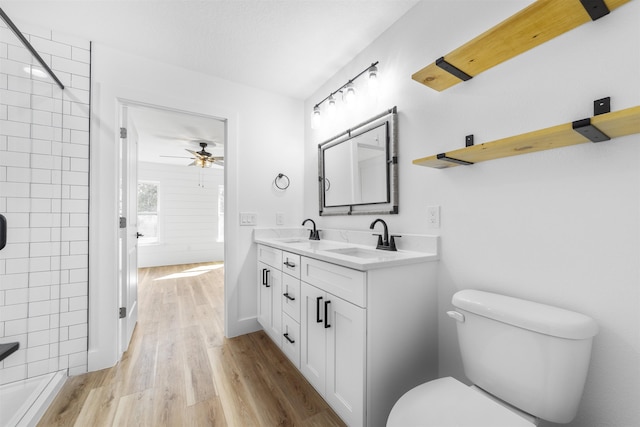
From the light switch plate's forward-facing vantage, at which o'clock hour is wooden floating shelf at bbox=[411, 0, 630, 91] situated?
The wooden floating shelf is roughly at 11 o'clock from the light switch plate.

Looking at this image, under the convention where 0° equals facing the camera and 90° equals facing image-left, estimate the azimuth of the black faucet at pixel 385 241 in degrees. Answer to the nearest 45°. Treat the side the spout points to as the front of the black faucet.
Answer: approximately 45°

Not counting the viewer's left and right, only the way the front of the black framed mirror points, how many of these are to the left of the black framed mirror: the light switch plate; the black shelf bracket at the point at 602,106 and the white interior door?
1

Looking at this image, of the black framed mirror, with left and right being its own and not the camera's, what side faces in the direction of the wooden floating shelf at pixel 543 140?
left

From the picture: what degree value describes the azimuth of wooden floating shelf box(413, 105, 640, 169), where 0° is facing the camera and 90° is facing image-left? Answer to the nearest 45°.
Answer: approximately 45°

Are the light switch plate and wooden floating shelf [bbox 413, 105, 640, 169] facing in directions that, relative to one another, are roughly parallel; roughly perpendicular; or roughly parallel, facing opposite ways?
roughly perpendicular

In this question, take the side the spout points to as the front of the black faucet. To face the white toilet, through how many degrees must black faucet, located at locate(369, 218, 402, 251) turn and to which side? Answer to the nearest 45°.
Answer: approximately 90° to its left
